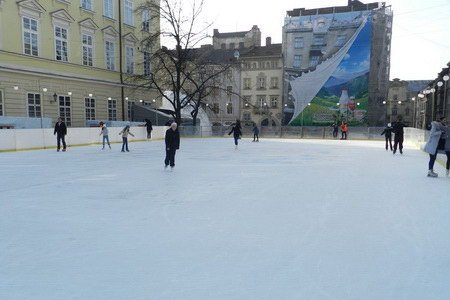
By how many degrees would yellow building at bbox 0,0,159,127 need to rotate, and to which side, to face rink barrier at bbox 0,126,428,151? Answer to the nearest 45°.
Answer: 0° — it already faces it

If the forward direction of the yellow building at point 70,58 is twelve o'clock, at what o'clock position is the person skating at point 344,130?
The person skating is roughly at 11 o'clock from the yellow building.

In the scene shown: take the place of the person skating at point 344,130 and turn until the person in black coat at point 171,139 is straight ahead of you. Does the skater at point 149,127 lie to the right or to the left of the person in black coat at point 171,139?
right

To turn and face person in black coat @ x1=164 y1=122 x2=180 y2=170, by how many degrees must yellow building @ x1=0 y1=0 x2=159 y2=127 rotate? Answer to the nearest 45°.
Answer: approximately 45° to its right

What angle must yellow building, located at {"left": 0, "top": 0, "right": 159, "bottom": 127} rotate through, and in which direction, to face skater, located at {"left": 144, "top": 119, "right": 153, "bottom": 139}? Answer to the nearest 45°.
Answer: approximately 45° to its left

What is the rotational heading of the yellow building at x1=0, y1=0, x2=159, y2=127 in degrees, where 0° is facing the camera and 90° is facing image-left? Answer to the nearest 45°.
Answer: approximately 315°
